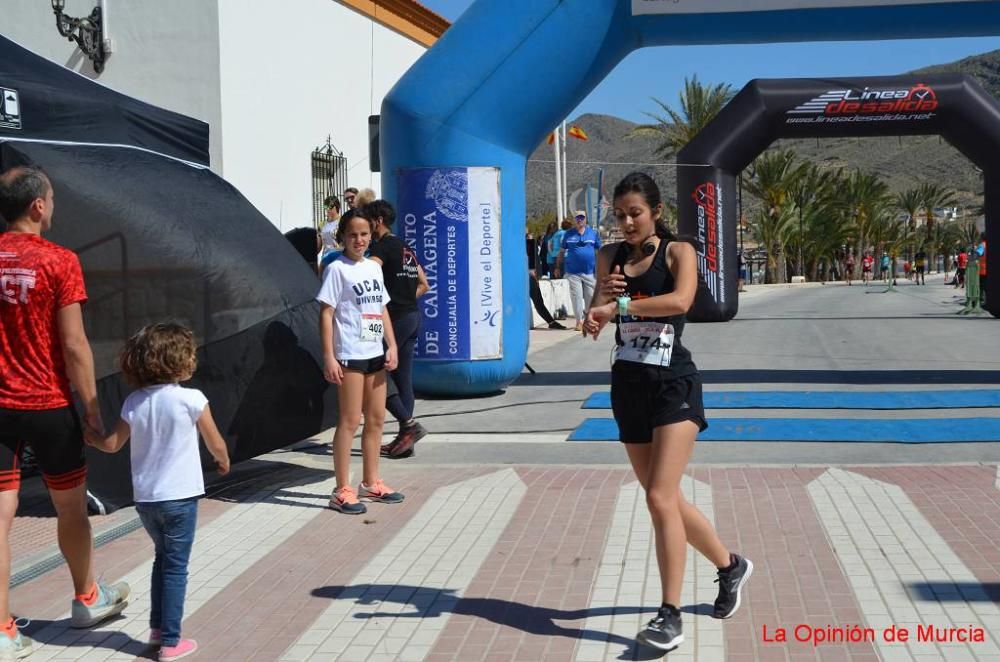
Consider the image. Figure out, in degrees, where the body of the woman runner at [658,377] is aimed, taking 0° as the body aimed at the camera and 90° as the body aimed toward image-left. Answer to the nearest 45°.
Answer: approximately 45°

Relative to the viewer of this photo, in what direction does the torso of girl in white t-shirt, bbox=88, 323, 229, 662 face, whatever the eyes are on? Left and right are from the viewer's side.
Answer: facing away from the viewer and to the right of the viewer
